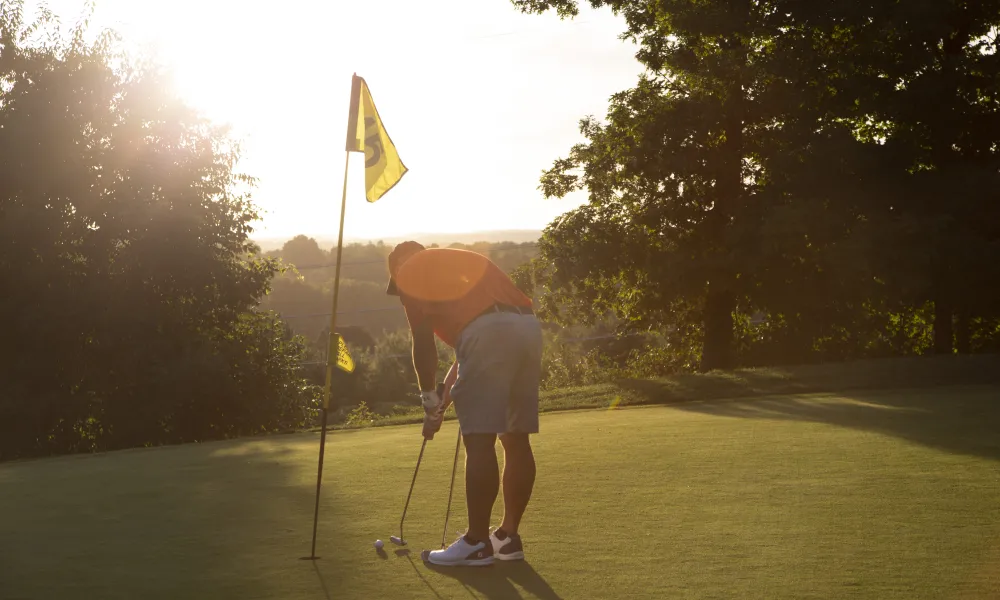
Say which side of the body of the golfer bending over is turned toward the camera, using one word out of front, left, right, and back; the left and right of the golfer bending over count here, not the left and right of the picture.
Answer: left

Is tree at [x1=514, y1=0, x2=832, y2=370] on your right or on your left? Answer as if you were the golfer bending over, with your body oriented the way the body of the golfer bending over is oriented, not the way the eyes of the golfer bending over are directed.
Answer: on your right

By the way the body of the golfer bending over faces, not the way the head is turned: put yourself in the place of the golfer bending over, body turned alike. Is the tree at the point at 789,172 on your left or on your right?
on your right
